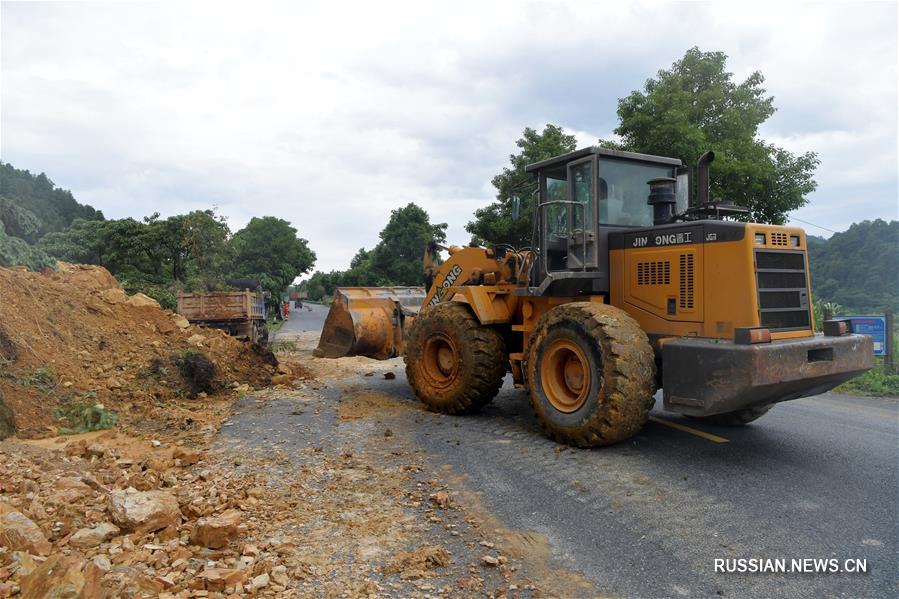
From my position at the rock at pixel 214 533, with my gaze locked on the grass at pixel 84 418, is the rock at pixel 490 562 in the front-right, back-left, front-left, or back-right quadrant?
back-right

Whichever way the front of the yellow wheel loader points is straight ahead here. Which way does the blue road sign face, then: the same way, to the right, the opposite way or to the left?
to the left

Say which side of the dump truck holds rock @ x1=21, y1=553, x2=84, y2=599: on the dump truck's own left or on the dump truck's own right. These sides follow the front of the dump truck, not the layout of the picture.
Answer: on the dump truck's own left

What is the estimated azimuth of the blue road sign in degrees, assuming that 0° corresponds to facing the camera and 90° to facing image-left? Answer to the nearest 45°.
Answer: approximately 0°

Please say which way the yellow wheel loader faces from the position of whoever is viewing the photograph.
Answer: facing away from the viewer and to the left of the viewer

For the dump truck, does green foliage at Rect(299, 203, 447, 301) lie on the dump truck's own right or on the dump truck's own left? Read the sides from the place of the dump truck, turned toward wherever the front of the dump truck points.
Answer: on the dump truck's own right

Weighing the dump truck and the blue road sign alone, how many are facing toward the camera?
1

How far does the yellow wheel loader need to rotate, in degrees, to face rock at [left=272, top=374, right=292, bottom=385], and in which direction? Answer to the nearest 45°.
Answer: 0° — it already faces it

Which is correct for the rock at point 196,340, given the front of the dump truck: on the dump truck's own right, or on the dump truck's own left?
on the dump truck's own left
